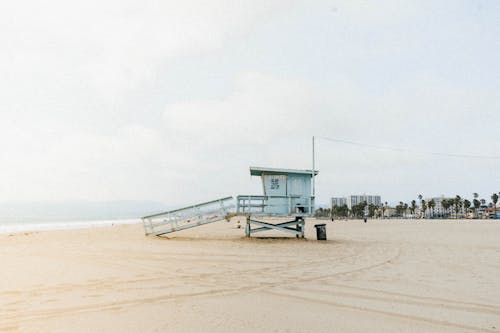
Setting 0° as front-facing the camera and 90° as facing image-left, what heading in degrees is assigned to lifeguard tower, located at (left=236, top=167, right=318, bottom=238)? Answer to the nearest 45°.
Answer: approximately 90°

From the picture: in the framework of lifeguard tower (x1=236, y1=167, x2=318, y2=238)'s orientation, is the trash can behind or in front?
behind
